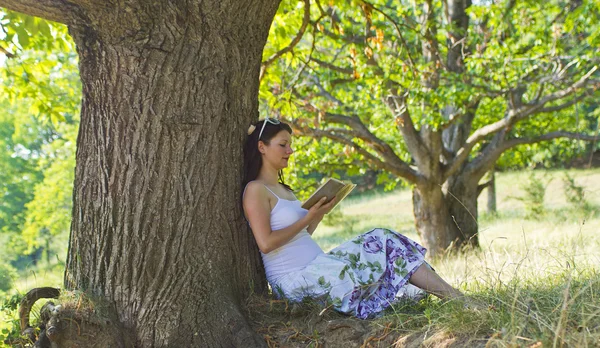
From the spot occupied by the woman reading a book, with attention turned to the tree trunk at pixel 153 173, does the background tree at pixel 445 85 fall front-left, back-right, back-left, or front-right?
back-right

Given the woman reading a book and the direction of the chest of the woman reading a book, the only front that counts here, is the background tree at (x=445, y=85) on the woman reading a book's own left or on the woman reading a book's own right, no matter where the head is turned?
on the woman reading a book's own left

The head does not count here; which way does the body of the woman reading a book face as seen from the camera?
to the viewer's right

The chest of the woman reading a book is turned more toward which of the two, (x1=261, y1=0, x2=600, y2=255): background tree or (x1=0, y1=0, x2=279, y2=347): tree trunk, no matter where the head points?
the background tree

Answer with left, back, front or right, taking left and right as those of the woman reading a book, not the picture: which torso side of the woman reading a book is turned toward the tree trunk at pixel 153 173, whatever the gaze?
back
